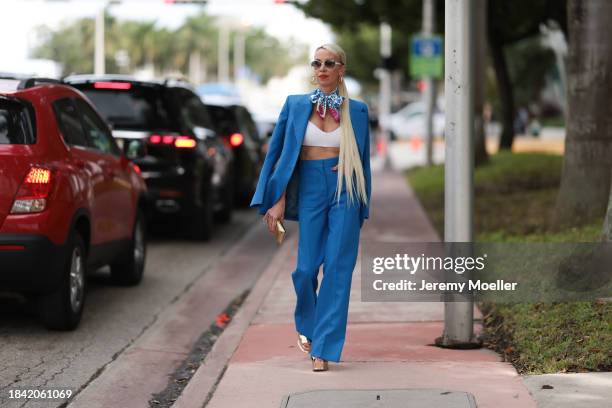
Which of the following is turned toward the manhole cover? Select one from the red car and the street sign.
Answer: the street sign

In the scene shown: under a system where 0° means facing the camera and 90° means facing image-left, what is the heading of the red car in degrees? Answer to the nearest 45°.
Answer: approximately 225°

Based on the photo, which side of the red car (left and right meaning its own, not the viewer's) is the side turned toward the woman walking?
right

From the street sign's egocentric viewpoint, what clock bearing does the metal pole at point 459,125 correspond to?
The metal pole is roughly at 12 o'clock from the street sign.

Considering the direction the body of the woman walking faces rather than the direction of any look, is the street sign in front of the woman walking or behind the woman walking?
behind

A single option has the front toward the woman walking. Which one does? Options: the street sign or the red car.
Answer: the street sign

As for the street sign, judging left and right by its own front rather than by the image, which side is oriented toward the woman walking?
front

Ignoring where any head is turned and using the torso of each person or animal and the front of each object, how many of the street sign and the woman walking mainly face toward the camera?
2

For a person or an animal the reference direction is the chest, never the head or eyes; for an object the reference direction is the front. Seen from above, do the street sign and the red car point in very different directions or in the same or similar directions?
very different directions

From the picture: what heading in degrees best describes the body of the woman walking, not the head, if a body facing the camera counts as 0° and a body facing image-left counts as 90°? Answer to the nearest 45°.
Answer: approximately 0°
